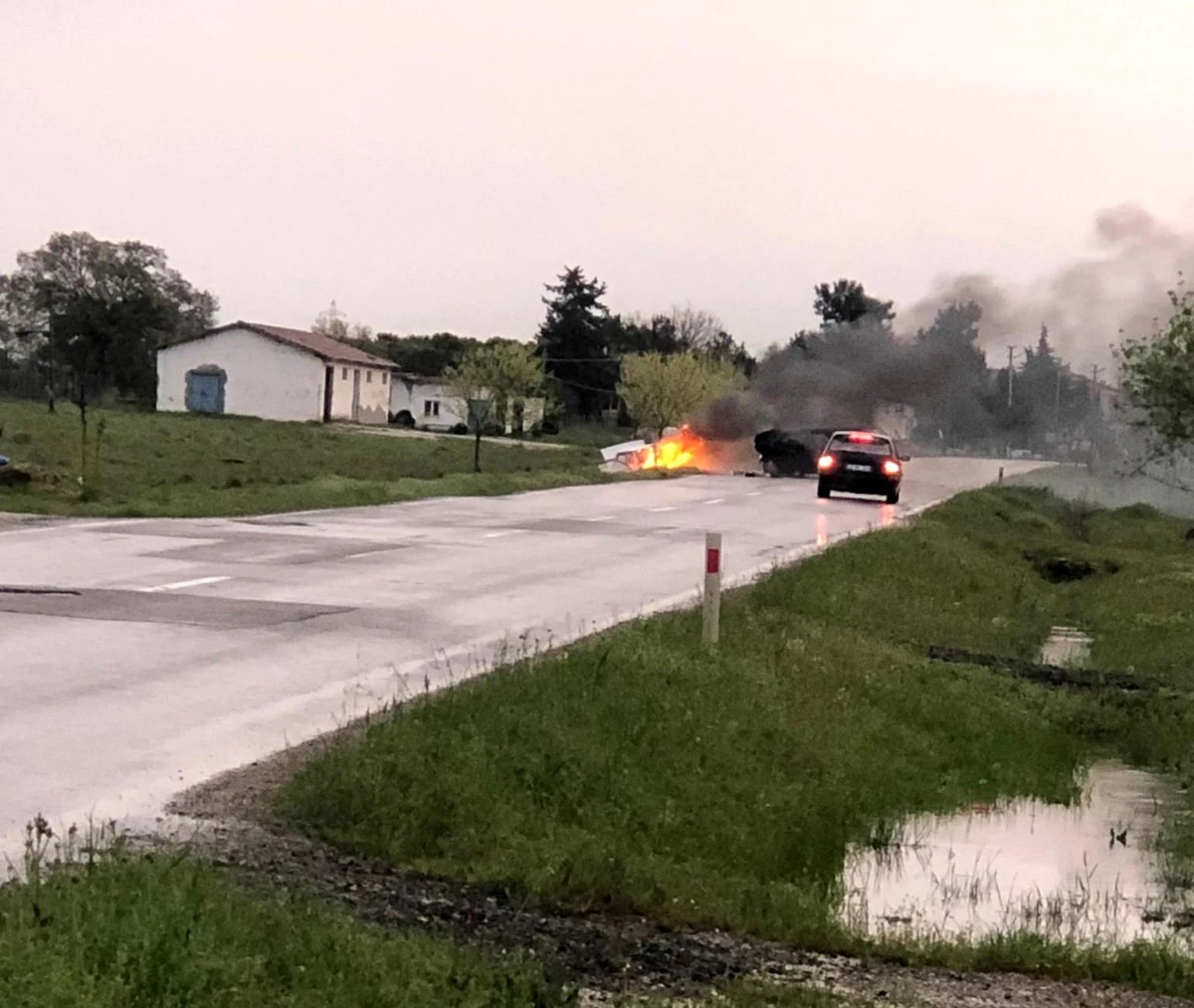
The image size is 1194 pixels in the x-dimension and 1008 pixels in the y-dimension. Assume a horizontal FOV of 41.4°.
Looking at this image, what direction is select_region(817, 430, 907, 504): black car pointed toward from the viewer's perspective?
away from the camera

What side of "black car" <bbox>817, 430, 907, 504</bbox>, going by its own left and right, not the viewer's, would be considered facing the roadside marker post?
back
